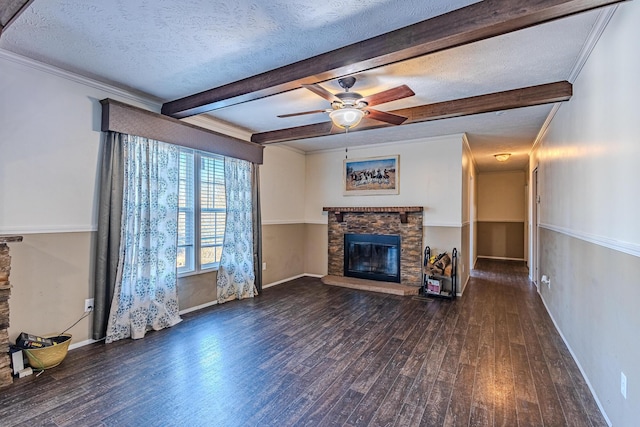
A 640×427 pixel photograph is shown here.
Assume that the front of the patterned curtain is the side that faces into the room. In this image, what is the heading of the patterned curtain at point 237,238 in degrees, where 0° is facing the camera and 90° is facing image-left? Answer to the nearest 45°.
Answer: approximately 315°

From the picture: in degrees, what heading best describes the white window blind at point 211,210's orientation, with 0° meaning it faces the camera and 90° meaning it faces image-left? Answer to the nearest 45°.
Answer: approximately 315°

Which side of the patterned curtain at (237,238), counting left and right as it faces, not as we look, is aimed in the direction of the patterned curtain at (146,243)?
right

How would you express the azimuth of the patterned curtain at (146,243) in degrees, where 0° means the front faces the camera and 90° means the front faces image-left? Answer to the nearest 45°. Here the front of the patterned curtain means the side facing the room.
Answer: approximately 315°

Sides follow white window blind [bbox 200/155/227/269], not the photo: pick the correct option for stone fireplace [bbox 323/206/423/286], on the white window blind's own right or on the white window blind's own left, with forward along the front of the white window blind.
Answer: on the white window blind's own left

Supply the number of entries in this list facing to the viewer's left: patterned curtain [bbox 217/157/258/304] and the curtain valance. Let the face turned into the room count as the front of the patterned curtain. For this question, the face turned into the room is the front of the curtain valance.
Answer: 0

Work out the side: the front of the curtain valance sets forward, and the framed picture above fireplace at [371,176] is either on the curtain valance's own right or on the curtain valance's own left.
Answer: on the curtain valance's own left

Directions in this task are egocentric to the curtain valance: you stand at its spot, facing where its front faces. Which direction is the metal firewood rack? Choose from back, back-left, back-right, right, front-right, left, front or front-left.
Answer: front-left

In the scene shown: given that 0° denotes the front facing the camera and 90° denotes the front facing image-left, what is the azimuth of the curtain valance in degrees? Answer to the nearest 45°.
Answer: approximately 315°

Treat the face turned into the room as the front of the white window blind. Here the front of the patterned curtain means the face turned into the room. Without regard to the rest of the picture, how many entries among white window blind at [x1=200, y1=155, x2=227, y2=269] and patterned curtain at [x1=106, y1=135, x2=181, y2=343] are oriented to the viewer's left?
0
